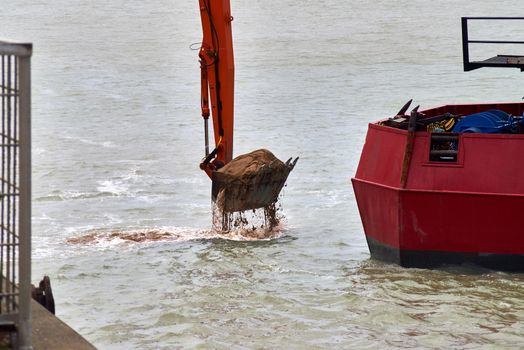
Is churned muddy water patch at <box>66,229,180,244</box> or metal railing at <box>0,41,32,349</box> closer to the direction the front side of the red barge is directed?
the churned muddy water patch

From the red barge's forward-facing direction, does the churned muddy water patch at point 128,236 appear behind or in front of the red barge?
in front

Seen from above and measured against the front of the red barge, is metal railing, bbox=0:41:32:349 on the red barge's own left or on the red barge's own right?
on the red barge's own left

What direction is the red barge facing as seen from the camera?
to the viewer's left

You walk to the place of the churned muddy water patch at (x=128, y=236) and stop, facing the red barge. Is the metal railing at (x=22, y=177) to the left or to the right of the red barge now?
right
